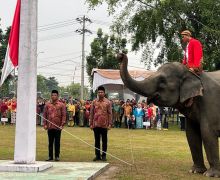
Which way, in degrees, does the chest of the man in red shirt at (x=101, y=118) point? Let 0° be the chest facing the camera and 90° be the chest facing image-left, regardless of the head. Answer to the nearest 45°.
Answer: approximately 0°

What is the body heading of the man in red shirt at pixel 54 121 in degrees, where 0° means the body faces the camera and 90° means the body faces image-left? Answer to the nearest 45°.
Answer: approximately 0°

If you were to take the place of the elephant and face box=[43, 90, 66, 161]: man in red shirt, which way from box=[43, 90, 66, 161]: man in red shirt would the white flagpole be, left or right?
left

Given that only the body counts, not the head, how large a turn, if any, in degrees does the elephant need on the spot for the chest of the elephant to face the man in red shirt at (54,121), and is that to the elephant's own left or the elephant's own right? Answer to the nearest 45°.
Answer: approximately 45° to the elephant's own right

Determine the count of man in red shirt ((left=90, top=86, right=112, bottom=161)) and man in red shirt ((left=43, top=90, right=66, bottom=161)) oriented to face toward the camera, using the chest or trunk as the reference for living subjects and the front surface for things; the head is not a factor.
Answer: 2

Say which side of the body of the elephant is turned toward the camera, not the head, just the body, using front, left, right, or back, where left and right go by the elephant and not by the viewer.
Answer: left

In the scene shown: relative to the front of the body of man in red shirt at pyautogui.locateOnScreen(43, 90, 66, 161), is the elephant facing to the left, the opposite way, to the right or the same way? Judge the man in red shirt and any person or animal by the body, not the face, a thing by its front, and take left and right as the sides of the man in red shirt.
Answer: to the right

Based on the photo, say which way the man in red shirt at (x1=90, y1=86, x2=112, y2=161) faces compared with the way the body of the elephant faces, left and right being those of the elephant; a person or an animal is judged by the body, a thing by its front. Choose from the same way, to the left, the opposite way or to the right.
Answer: to the left

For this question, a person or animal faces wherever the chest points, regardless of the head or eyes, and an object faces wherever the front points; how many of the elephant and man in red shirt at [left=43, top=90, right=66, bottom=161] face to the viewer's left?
1
